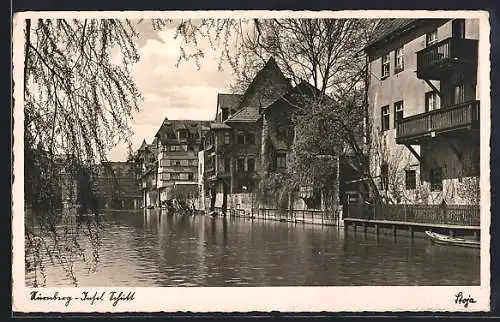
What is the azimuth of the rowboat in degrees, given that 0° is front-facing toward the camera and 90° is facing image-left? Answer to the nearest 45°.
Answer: approximately 90°

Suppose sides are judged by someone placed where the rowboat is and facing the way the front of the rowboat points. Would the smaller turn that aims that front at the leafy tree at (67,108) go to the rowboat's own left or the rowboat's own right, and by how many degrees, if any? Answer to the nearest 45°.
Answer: approximately 45° to the rowboat's own left

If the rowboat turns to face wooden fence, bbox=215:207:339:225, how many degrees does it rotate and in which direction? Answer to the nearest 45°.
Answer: approximately 45° to its right
